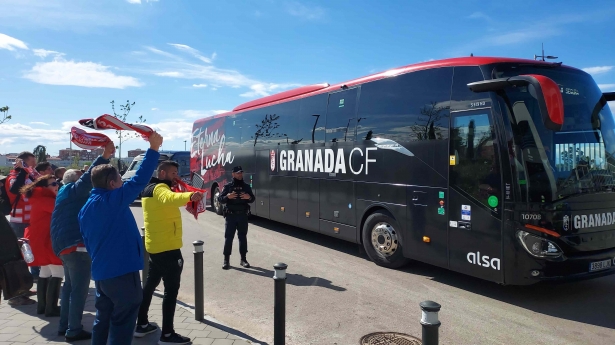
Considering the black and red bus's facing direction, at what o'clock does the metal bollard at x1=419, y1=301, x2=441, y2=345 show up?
The metal bollard is roughly at 2 o'clock from the black and red bus.

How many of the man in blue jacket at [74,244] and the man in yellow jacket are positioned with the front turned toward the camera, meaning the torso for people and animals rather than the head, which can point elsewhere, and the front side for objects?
0

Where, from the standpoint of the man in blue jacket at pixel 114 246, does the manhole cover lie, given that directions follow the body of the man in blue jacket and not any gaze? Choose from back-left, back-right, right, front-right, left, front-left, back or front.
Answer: front-right

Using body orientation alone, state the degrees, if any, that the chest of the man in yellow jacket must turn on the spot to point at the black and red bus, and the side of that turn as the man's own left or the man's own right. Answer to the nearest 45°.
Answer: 0° — they already face it

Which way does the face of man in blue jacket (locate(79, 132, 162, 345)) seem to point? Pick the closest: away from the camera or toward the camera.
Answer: away from the camera

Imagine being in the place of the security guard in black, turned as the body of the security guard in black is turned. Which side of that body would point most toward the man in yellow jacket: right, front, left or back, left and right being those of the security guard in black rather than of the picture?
front

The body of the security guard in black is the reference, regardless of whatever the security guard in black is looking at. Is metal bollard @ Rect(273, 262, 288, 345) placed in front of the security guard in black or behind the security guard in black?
in front

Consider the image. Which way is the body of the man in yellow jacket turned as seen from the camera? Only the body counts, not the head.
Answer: to the viewer's right

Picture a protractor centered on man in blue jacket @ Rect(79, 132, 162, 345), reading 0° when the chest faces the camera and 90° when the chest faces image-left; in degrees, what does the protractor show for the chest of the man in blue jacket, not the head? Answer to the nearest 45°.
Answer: approximately 225°

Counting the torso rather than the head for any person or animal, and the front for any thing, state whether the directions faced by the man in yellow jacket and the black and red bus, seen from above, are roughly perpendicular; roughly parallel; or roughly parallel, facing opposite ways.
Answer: roughly perpendicular

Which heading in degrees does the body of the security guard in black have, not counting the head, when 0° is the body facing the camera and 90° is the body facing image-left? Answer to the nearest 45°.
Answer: approximately 0°

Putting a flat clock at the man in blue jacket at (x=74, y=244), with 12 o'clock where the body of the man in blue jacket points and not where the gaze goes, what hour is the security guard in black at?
The security guard in black is roughly at 12 o'clock from the man in blue jacket.

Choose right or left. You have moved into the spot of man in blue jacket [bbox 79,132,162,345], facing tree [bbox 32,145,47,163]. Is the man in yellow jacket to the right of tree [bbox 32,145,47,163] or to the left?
right

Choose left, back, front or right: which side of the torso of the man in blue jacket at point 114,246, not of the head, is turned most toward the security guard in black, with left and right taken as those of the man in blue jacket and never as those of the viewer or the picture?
front
